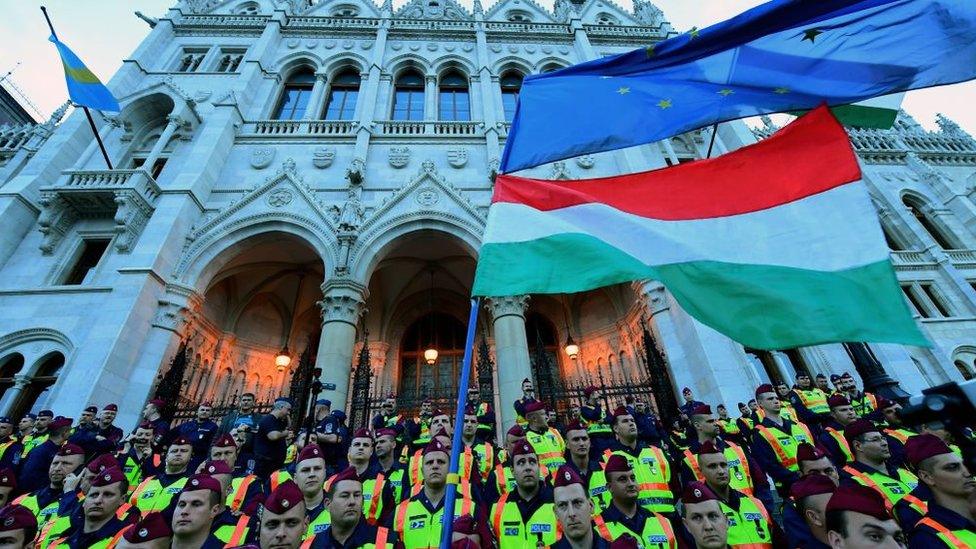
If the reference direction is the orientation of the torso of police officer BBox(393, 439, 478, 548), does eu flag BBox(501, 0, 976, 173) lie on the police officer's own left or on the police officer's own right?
on the police officer's own left

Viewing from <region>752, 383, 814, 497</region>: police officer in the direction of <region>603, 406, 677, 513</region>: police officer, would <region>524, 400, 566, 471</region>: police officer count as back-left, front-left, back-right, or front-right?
front-right

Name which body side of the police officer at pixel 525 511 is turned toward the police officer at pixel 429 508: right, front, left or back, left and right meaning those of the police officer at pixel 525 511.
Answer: right

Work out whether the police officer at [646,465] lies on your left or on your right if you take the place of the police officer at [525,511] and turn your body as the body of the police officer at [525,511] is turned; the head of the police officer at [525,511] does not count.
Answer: on your left

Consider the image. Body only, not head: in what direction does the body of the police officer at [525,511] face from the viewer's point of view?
toward the camera

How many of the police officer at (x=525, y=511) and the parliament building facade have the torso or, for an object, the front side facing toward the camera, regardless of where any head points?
2

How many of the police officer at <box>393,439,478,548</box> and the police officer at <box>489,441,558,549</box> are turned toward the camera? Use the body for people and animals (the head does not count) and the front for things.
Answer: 2

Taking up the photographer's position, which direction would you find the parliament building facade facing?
facing the viewer

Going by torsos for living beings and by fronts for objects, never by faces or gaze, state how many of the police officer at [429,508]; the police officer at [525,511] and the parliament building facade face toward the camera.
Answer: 3

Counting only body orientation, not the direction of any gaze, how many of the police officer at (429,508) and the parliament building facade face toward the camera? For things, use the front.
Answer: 2

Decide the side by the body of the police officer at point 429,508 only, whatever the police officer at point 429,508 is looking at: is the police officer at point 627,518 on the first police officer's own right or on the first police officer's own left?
on the first police officer's own left
